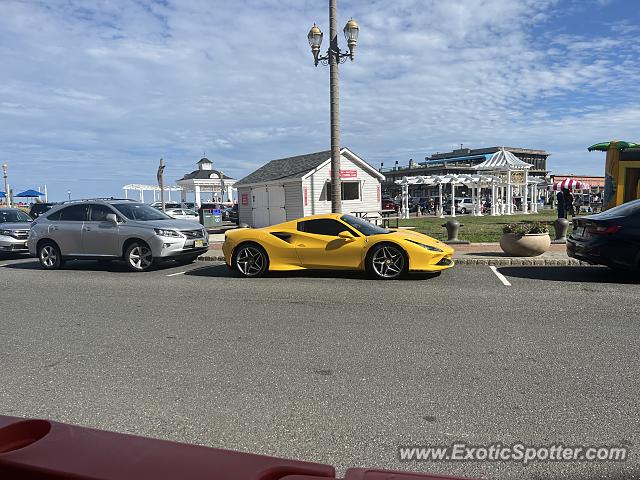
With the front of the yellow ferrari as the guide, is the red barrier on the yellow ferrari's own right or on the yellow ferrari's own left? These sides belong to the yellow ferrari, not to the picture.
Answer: on the yellow ferrari's own right

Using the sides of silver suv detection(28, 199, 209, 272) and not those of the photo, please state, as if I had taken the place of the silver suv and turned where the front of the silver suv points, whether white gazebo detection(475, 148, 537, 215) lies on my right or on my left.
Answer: on my left

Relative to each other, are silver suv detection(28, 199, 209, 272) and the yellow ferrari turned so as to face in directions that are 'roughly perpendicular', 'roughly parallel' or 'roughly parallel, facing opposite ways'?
roughly parallel

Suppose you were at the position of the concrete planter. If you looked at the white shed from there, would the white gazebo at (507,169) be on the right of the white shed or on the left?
right

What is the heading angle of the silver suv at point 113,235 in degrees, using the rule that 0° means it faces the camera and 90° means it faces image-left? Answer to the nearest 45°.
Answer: approximately 315°

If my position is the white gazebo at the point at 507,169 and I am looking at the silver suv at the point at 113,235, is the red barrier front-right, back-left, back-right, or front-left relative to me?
front-left

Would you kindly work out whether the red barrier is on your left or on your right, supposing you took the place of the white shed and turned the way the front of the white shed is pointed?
on your right

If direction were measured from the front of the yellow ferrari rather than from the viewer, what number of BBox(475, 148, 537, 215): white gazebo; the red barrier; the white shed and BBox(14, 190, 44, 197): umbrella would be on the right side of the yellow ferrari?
1

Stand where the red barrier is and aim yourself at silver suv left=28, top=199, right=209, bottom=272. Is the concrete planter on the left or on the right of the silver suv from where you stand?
right

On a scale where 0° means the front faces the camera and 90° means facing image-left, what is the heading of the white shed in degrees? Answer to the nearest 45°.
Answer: approximately 315°

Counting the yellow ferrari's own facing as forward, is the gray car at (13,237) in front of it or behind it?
behind

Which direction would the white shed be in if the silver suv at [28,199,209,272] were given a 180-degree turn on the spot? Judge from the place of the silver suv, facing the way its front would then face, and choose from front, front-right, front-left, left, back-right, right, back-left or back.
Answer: right

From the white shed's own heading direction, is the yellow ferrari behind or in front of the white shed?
in front

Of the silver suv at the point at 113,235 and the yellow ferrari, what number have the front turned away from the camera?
0

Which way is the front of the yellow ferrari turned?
to the viewer's right

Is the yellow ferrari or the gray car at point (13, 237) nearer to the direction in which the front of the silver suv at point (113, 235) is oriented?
the yellow ferrari

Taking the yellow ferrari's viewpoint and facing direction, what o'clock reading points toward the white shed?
The white shed is roughly at 9 o'clock from the yellow ferrari.

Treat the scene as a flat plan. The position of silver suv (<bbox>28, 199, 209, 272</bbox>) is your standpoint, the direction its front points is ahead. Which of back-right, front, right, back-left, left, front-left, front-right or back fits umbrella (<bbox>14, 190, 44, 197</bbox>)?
back-left

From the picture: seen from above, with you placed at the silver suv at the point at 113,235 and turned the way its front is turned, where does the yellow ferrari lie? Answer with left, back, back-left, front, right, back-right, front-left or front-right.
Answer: front

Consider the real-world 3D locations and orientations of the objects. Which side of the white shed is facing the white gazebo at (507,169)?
left

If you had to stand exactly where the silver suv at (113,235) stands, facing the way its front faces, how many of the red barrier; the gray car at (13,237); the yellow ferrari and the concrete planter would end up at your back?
1

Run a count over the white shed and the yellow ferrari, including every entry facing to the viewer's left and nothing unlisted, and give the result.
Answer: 0

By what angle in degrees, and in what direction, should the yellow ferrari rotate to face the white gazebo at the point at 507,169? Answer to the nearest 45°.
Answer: approximately 45° to its left
